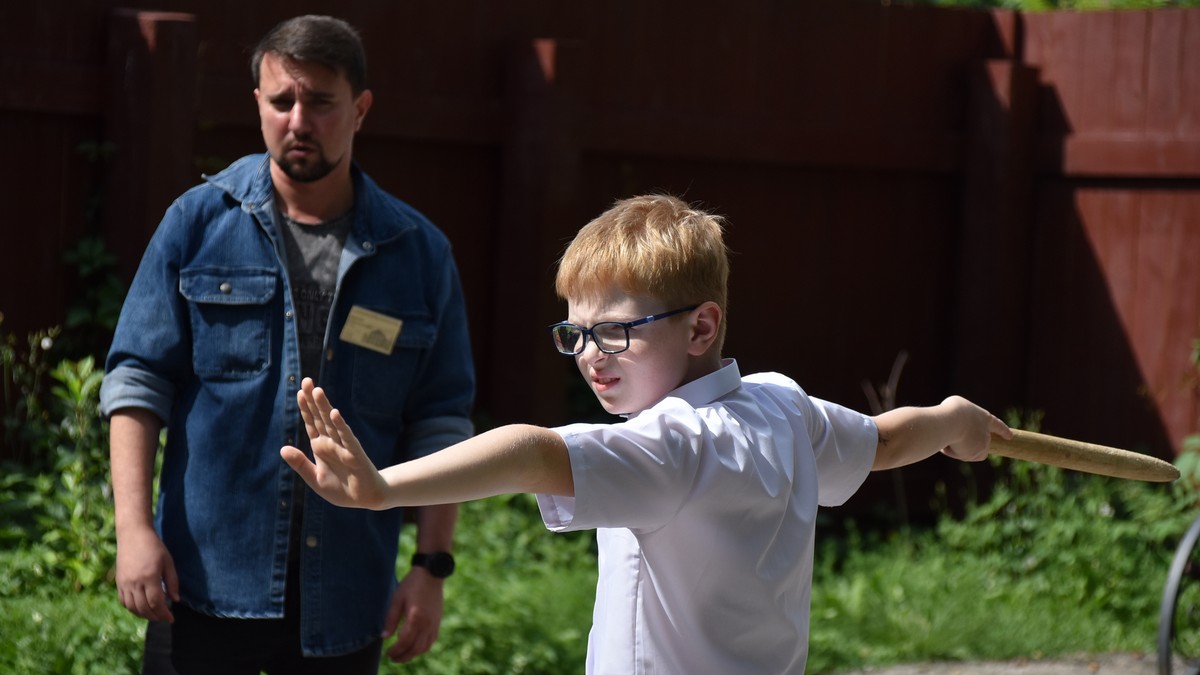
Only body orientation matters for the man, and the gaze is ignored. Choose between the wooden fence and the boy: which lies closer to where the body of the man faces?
the boy

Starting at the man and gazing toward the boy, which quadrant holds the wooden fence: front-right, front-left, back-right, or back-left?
back-left

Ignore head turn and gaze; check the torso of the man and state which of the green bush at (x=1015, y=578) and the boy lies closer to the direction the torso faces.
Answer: the boy

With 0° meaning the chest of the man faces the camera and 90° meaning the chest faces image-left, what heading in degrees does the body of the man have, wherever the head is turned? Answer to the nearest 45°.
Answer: approximately 0°

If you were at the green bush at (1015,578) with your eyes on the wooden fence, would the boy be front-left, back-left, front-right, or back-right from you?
back-left

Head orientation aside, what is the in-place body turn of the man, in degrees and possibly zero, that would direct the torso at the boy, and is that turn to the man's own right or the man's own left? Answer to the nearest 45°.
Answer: approximately 45° to the man's own left

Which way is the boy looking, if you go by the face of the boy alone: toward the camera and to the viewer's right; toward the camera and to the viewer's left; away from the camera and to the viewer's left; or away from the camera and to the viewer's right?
toward the camera and to the viewer's left

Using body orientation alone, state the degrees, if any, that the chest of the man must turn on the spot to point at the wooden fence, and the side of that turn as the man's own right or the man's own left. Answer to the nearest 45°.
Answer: approximately 135° to the man's own left

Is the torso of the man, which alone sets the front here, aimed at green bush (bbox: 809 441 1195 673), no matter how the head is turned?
no
